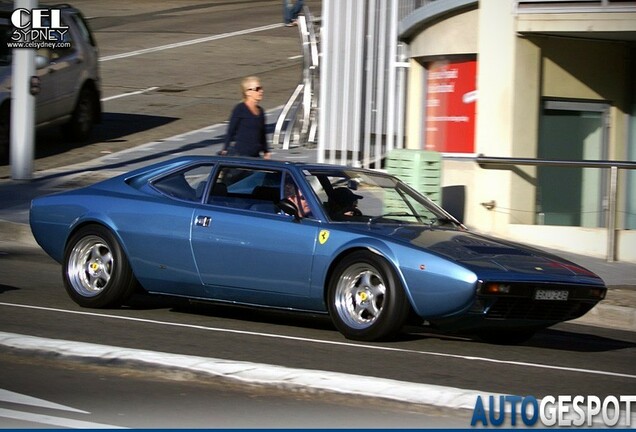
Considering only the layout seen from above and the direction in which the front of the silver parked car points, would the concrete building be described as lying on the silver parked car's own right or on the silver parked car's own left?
on the silver parked car's own left

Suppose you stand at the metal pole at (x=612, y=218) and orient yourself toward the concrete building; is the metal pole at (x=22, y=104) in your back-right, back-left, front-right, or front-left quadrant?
front-left

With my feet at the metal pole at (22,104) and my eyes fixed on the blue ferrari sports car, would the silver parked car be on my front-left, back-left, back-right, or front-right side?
back-left

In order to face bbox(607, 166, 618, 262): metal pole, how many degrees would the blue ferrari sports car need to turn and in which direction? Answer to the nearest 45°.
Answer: approximately 90° to its left

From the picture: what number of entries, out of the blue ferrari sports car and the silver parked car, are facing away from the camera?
0

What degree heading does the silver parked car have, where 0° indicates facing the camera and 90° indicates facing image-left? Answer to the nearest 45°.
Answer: approximately 45°

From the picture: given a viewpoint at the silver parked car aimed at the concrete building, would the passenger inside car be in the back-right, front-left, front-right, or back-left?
front-right

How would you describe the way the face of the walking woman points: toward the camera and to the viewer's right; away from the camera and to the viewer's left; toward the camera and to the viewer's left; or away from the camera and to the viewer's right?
toward the camera and to the viewer's right

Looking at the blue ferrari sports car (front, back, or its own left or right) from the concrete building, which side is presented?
left

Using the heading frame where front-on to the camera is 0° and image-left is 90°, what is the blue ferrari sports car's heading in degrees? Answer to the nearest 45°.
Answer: approximately 315°

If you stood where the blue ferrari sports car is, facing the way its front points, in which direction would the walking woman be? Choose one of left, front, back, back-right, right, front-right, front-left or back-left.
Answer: back-left
